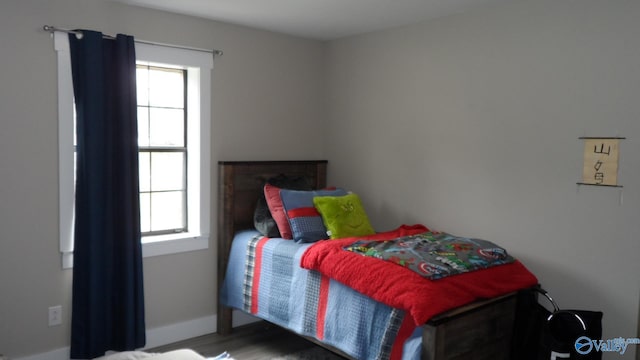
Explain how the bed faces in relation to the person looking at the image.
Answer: facing the viewer and to the right of the viewer

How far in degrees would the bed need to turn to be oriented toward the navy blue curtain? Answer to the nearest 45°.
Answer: approximately 135° to its right
